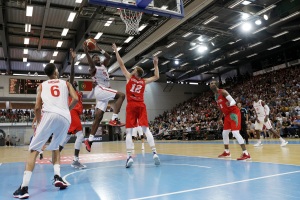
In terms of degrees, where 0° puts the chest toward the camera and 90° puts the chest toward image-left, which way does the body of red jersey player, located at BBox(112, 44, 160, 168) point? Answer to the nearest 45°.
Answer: approximately 180°

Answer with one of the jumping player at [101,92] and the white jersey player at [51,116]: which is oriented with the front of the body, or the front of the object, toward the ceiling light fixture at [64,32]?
the white jersey player

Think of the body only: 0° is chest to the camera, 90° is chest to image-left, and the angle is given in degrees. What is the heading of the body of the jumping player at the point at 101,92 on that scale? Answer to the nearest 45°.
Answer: approximately 315°

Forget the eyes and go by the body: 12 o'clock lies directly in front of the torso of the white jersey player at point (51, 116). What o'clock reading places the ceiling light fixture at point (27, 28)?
The ceiling light fixture is roughly at 12 o'clock from the white jersey player.

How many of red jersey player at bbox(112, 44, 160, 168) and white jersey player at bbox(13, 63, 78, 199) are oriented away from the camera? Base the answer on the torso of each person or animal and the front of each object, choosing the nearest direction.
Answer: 2

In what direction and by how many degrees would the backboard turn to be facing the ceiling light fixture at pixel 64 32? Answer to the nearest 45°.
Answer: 0° — it already faces it

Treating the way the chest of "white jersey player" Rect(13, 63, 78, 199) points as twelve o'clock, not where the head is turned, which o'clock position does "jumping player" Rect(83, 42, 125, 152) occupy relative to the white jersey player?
The jumping player is roughly at 1 o'clock from the white jersey player.

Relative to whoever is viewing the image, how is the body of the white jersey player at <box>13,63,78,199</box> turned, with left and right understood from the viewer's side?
facing away from the viewer

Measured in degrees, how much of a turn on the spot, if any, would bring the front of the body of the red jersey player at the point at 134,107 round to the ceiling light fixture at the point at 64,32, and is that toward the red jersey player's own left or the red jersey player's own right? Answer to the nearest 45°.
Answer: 0° — they already face it
